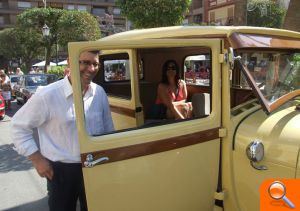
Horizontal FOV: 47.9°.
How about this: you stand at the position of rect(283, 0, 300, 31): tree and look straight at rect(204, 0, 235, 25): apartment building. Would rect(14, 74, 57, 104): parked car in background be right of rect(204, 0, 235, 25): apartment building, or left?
left

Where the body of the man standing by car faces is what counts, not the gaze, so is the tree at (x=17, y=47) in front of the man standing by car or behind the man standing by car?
behind

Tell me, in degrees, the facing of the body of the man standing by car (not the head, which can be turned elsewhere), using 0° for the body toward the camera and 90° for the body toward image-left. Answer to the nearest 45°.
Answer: approximately 315°

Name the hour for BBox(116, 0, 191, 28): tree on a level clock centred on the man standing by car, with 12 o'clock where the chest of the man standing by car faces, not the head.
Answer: The tree is roughly at 8 o'clock from the man standing by car.

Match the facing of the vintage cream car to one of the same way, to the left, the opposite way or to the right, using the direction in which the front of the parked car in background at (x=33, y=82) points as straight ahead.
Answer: to the left

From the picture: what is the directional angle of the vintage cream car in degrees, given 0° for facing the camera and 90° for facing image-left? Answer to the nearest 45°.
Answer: approximately 315°

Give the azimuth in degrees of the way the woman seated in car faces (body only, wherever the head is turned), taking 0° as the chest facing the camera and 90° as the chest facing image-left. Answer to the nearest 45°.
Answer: approximately 315°

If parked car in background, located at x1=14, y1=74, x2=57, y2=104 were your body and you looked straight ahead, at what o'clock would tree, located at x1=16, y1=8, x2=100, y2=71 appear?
The tree is roughly at 5 o'clock from the parked car in background.
